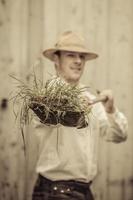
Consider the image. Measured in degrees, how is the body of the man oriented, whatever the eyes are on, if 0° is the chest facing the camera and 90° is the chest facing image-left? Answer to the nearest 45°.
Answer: approximately 0°
